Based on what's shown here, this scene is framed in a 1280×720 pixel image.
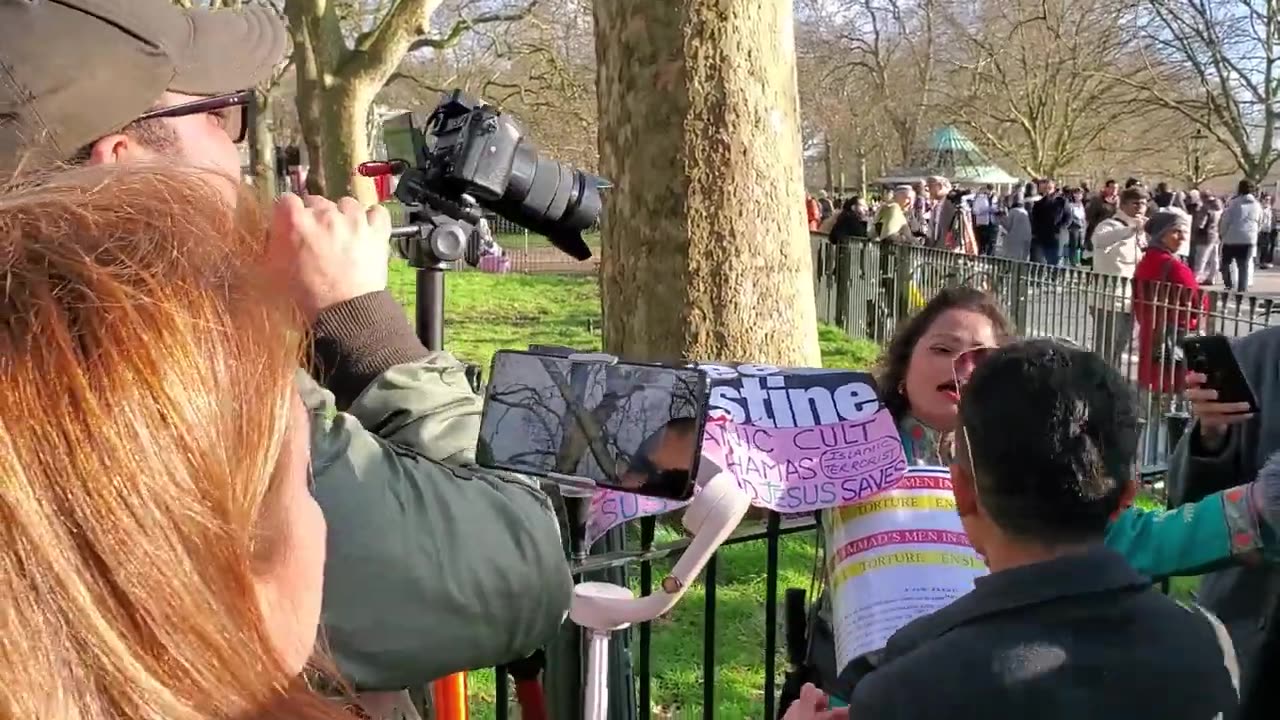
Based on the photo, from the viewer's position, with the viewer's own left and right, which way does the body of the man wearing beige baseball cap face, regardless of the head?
facing away from the viewer and to the right of the viewer

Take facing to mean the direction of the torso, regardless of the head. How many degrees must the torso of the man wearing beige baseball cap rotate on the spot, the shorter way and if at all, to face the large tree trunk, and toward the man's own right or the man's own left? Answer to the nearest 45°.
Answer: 0° — they already face it

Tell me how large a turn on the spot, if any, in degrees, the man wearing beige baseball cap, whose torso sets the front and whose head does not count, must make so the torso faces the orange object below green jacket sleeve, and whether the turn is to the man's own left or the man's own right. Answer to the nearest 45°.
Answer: approximately 45° to the man's own left

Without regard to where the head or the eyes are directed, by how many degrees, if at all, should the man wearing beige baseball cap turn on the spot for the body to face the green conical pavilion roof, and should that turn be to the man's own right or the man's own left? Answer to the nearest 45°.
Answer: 0° — they already face it
